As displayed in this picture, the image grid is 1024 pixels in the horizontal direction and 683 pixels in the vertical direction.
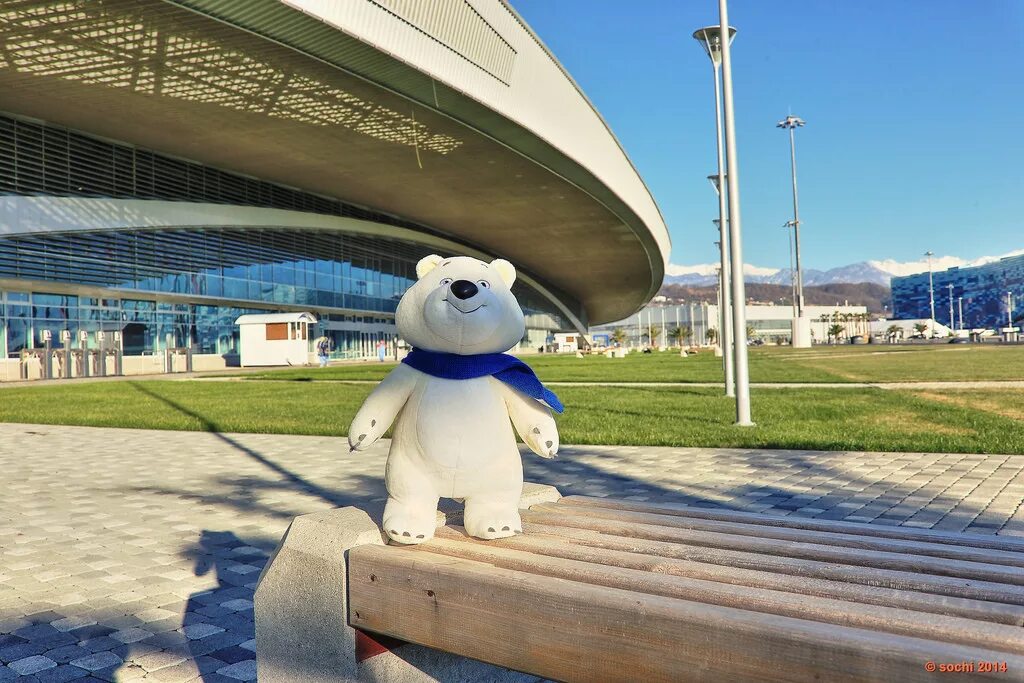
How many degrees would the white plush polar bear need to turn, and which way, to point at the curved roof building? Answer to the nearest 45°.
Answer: approximately 180°

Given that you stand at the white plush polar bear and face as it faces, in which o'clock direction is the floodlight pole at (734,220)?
The floodlight pole is roughly at 7 o'clock from the white plush polar bear.

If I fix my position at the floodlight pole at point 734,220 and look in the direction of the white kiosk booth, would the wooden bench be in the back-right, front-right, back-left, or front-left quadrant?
back-left

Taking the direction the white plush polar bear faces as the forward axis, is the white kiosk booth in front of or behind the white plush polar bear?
behind

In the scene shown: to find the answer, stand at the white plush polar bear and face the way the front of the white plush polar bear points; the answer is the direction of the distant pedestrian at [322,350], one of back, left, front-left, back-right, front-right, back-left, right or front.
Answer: back

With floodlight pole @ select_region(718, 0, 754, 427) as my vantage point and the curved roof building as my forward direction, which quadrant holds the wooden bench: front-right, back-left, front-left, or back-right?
back-left

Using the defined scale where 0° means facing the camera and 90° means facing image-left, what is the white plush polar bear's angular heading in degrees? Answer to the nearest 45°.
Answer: approximately 0°
